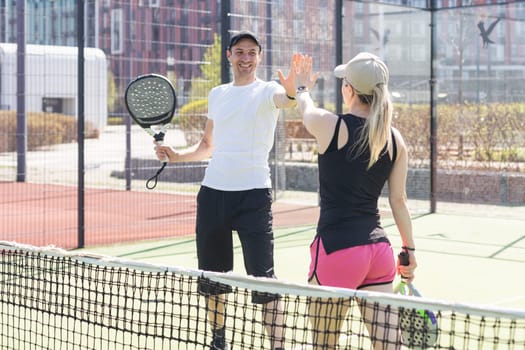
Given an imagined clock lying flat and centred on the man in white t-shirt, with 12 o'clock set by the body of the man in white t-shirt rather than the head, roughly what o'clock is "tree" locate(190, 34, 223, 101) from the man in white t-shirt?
The tree is roughly at 6 o'clock from the man in white t-shirt.

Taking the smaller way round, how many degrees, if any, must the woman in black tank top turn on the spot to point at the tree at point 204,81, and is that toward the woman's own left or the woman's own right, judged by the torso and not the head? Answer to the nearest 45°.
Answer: approximately 45° to the woman's own right

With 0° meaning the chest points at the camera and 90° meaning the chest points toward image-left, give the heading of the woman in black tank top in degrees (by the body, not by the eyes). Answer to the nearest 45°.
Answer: approximately 135°

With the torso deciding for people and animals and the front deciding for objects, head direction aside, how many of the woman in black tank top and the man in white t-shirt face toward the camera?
1

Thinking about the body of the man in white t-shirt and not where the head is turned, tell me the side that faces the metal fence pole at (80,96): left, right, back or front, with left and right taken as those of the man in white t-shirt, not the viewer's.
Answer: back

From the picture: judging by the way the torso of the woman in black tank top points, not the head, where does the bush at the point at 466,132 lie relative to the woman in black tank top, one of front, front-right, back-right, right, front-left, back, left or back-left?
front-right

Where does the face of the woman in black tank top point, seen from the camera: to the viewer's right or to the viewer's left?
to the viewer's left

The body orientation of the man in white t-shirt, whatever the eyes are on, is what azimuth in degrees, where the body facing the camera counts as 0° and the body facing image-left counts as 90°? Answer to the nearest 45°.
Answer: approximately 0°
